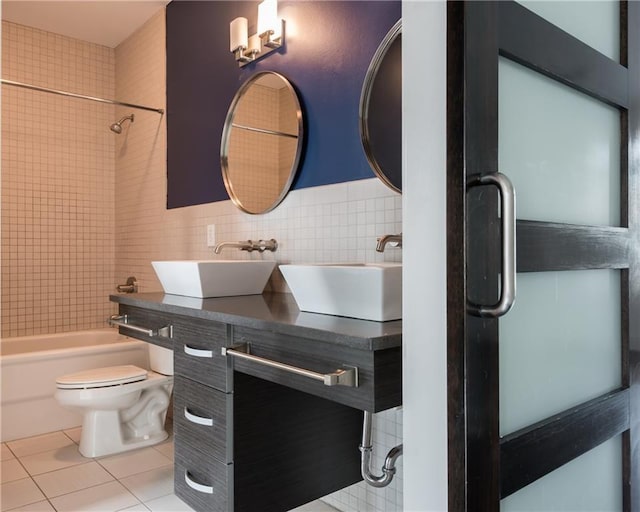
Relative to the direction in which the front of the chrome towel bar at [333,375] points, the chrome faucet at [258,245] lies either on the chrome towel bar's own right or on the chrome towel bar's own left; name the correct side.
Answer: on the chrome towel bar's own right

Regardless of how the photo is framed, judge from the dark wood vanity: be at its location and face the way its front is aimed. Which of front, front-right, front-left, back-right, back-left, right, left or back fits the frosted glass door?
left

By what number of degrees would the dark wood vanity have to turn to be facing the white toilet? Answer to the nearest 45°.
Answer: approximately 90° to its right

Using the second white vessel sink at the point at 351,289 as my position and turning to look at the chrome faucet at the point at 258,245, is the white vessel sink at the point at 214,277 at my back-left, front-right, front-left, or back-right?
front-left

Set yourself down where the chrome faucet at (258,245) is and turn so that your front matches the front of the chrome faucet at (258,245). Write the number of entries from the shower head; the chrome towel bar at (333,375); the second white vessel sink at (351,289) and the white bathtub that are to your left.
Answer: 2

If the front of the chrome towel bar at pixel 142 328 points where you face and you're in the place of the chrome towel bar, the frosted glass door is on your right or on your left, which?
on your left

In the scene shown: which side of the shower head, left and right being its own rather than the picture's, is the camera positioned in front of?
left

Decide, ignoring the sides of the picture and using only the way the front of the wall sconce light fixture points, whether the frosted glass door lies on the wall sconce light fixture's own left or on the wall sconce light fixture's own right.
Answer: on the wall sconce light fixture's own left

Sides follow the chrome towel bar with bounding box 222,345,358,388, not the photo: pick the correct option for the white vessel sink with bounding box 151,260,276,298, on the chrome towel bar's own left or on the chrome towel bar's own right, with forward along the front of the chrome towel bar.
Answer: on the chrome towel bar's own right

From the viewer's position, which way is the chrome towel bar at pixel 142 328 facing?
facing the viewer and to the left of the viewer

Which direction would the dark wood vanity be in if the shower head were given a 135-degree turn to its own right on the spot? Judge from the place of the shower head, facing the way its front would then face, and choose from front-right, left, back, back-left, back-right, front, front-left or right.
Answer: back-right
